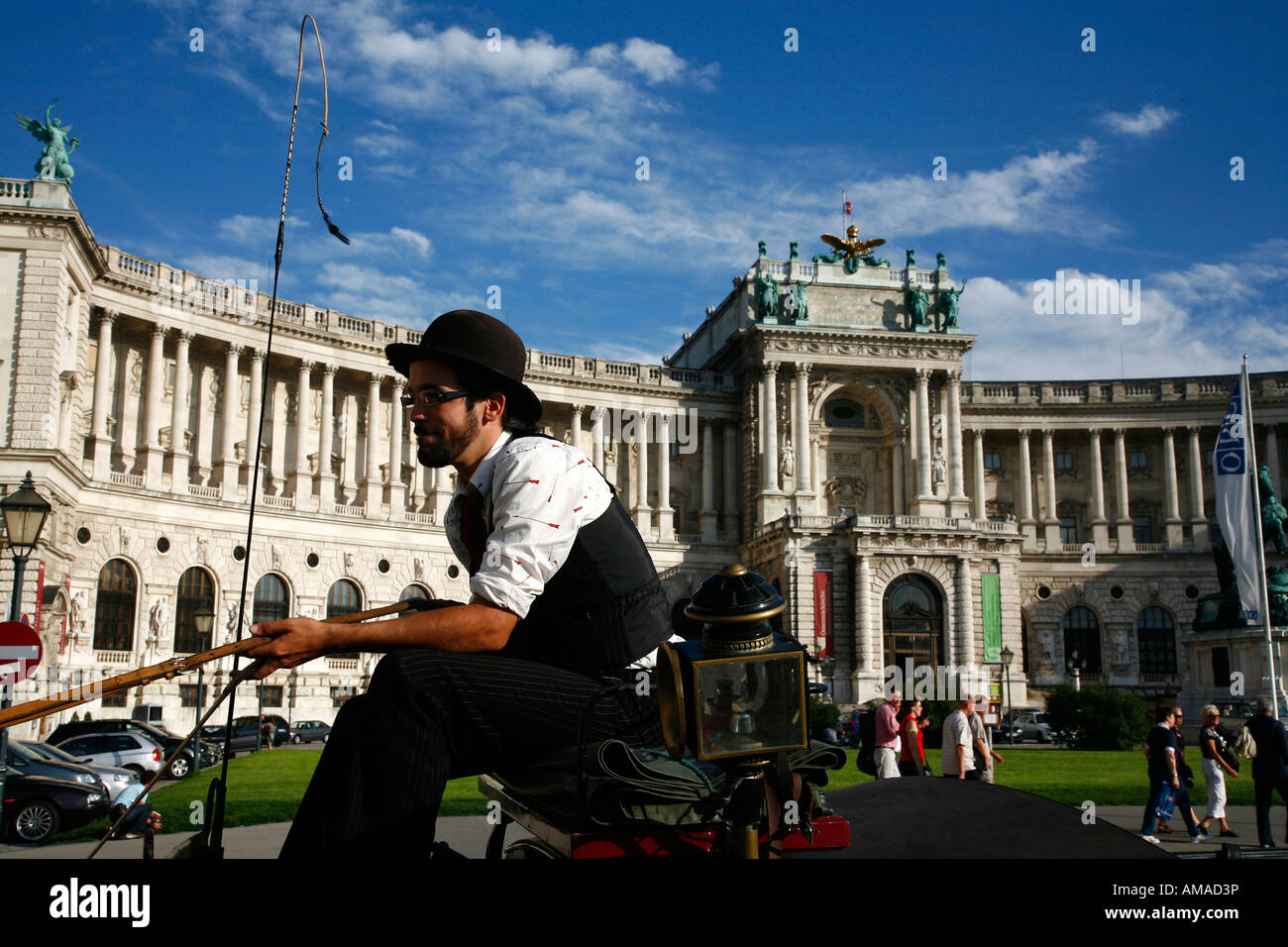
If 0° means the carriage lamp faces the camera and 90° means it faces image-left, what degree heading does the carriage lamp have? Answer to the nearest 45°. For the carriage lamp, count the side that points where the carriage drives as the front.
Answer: approximately 90°

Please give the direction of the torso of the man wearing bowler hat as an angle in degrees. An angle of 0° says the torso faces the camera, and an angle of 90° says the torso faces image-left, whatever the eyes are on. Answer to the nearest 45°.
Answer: approximately 90°

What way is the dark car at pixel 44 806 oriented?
to the viewer's right

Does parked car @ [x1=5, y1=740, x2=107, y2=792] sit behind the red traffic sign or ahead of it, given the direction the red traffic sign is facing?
behind

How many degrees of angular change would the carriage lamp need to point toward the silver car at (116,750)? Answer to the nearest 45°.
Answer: approximately 45° to its right

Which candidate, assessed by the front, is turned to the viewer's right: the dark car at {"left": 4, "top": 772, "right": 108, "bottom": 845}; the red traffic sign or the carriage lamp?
the dark car

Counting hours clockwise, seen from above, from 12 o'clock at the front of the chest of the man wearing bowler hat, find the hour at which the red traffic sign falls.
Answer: The red traffic sign is roughly at 2 o'clock from the man wearing bowler hat.

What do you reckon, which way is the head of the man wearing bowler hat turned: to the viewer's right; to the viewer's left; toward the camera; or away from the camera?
to the viewer's left
